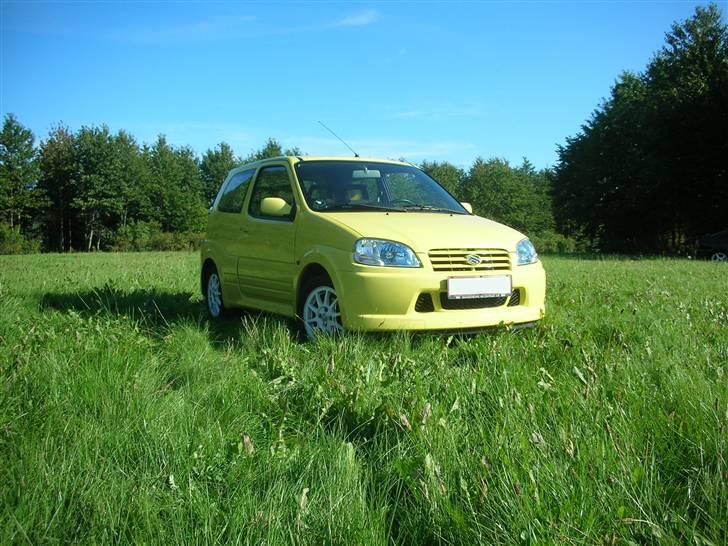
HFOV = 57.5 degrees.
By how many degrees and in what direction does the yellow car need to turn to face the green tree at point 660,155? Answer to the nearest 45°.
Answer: approximately 90° to its left

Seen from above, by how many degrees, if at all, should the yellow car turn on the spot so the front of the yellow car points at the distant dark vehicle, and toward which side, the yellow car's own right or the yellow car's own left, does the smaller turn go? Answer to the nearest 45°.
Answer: approximately 90° to the yellow car's own left

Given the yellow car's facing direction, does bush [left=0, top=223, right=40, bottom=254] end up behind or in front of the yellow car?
behind

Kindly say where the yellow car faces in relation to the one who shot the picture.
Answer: facing the viewer and to the right of the viewer
